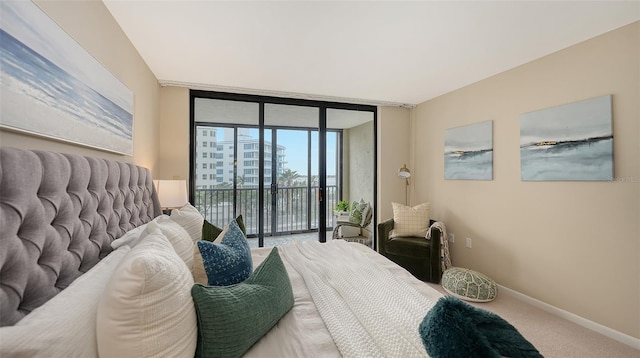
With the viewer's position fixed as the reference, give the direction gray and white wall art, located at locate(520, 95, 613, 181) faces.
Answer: facing the viewer and to the left of the viewer

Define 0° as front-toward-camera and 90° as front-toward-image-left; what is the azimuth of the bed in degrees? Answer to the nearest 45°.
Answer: approximately 270°

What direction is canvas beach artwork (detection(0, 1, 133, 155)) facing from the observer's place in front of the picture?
facing the viewer and to the right of the viewer

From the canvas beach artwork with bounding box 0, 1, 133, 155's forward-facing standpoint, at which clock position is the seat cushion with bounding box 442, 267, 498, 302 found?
The seat cushion is roughly at 11 o'clock from the canvas beach artwork.

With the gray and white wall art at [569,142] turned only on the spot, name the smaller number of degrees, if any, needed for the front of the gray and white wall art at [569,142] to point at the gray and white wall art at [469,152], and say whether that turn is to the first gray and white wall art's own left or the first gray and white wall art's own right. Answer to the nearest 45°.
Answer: approximately 90° to the first gray and white wall art's own right

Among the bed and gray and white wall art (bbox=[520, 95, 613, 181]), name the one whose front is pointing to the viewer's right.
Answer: the bed

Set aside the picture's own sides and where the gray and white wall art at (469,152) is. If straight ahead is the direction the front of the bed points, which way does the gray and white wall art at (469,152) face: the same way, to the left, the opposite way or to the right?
the opposite way

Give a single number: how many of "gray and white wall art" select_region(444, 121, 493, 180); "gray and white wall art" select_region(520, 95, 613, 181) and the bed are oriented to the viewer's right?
1

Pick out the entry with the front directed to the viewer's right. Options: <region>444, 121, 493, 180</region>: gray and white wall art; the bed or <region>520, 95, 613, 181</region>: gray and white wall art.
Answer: the bed

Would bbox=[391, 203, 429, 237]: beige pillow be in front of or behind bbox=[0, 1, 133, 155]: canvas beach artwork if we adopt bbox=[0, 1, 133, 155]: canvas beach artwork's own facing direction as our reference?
in front

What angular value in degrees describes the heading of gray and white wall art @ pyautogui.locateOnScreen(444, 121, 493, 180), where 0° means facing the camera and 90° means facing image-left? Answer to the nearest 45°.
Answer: approximately 45°

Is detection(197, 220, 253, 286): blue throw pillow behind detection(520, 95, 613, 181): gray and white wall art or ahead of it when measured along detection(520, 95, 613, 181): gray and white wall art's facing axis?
ahead

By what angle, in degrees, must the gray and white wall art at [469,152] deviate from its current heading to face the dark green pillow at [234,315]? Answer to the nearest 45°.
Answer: approximately 45° to its left

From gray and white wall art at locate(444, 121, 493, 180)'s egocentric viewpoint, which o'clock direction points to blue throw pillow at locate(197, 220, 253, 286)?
The blue throw pillow is roughly at 11 o'clock from the gray and white wall art.
